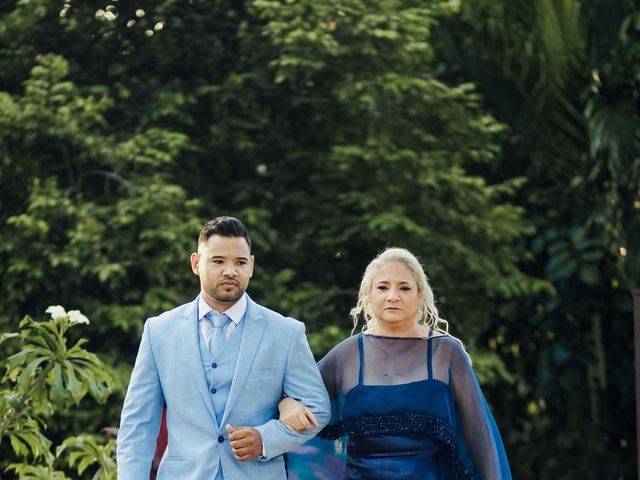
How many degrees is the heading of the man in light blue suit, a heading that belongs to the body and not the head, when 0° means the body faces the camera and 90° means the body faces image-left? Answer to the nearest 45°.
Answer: approximately 0°

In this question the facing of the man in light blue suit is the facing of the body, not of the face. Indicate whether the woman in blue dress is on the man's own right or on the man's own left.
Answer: on the man's own left

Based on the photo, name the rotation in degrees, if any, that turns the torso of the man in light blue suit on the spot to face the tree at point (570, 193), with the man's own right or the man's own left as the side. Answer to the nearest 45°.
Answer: approximately 135° to the man's own left

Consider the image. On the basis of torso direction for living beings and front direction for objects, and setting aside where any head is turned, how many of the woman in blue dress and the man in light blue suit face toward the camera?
2

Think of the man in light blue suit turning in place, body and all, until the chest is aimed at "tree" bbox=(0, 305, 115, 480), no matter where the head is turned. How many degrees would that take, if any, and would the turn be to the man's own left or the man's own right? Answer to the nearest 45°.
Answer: approximately 135° to the man's own right

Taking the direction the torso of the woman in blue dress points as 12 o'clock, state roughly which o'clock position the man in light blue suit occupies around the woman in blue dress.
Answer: The man in light blue suit is roughly at 2 o'clock from the woman in blue dress.

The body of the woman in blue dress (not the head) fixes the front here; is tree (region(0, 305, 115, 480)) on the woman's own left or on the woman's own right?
on the woman's own right
